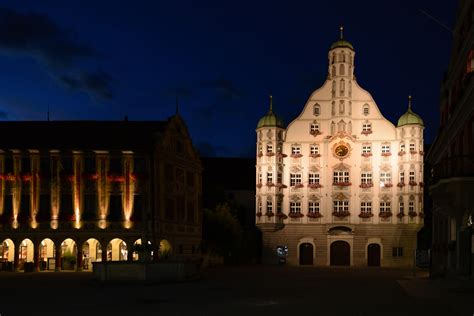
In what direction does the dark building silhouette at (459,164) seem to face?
to the viewer's left
